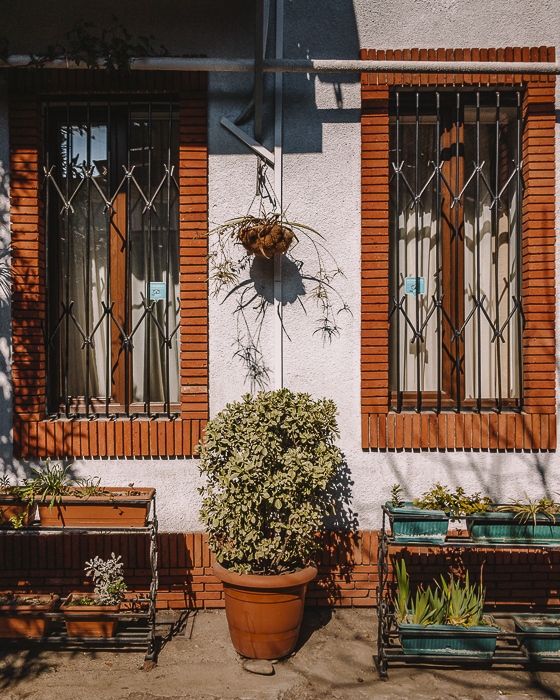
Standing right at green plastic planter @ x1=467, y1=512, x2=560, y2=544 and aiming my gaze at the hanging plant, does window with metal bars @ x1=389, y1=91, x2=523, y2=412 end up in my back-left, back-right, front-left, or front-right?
front-right

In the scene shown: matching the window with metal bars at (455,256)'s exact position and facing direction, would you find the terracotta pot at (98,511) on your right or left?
on your right

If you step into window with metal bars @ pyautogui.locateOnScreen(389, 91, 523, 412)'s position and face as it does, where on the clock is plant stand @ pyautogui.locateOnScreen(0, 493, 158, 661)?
The plant stand is roughly at 2 o'clock from the window with metal bars.

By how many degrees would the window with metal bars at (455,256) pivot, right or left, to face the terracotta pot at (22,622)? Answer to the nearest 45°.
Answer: approximately 45° to its right

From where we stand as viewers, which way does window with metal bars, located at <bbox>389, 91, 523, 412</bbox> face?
facing the viewer

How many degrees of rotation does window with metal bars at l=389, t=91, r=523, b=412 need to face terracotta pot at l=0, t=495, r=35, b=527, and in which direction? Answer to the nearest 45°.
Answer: approximately 45° to its right

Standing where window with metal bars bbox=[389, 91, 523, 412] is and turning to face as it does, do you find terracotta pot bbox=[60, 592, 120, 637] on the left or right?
on its right

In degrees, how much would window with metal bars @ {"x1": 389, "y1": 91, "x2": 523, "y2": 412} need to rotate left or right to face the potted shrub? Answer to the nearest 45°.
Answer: approximately 45° to its right
